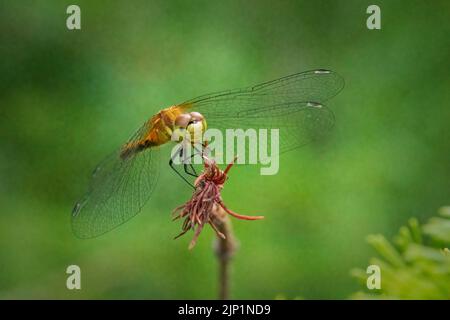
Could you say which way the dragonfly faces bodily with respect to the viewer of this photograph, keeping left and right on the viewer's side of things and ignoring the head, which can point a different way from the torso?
facing the viewer and to the right of the viewer
